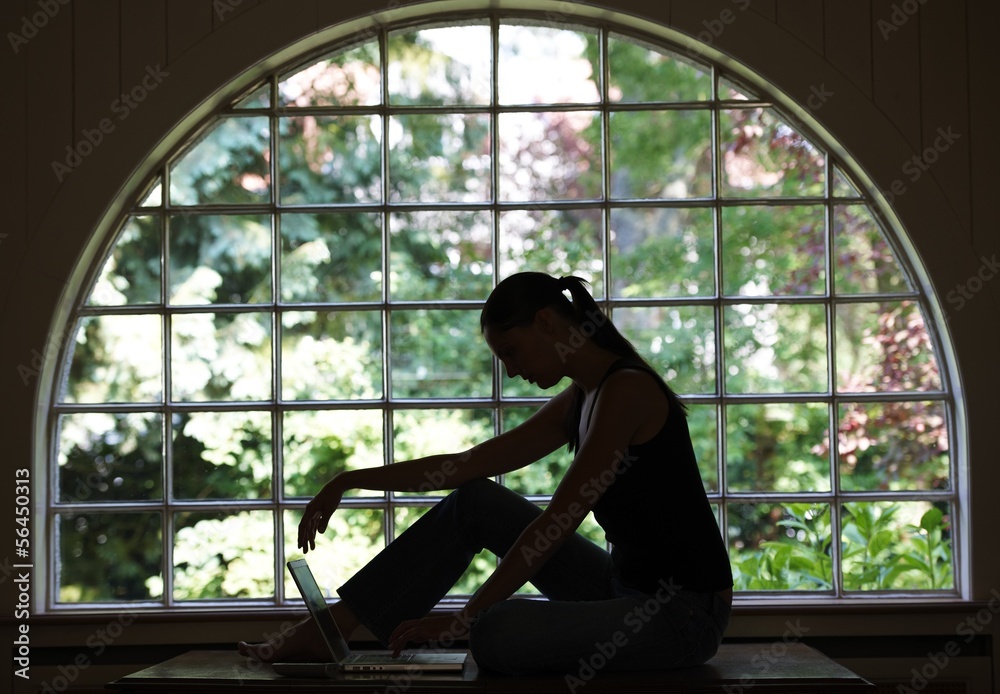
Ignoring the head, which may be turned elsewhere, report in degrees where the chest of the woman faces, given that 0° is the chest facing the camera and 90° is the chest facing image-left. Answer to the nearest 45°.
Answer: approximately 90°

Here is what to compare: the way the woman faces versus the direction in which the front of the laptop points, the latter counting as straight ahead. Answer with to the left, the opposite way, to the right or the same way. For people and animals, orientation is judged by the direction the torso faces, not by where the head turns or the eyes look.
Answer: the opposite way

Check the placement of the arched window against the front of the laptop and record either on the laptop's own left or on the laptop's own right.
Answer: on the laptop's own left

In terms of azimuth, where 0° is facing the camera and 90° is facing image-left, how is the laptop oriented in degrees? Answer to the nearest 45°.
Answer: approximately 270°

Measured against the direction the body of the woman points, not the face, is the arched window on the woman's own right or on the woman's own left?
on the woman's own right
